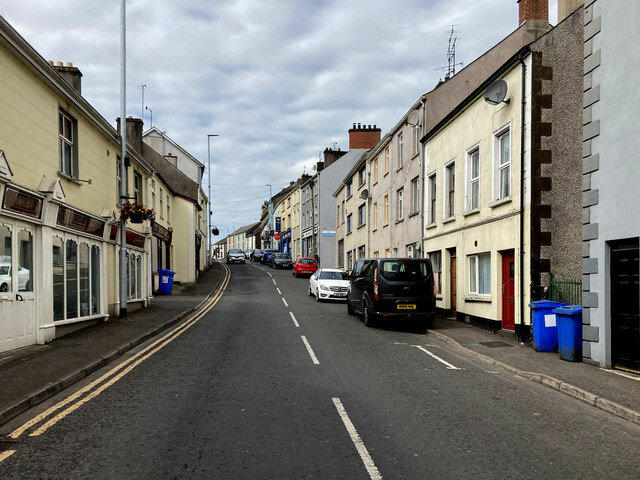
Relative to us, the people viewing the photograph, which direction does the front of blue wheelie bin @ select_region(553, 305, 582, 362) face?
facing the viewer and to the left of the viewer

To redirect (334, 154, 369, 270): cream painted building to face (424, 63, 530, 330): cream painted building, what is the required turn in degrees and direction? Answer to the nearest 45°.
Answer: approximately 90° to its left

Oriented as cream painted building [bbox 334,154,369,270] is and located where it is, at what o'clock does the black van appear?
The black van is roughly at 9 o'clock from the cream painted building.

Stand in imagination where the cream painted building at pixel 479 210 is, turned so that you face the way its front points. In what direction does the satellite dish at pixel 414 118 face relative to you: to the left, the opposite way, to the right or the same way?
to the left

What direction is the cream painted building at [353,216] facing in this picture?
to the viewer's left

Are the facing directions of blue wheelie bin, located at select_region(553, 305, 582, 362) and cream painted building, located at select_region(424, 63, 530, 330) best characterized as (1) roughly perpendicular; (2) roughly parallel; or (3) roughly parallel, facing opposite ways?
roughly parallel

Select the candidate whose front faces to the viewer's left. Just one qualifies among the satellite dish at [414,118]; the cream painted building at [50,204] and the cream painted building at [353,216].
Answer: the cream painted building at [353,216]

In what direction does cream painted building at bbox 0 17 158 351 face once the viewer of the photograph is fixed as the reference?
facing the viewer and to the right of the viewer

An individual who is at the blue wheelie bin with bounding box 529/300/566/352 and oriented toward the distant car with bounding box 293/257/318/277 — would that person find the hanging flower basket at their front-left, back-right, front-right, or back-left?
front-left

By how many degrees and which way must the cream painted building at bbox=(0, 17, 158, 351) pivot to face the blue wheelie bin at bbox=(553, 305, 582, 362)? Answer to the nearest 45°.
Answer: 0° — it already faces it

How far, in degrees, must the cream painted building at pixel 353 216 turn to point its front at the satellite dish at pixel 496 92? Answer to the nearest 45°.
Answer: approximately 90° to its left

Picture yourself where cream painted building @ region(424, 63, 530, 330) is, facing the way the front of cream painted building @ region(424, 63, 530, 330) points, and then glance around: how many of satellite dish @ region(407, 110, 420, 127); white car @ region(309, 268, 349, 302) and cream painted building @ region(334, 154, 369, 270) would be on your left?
0
